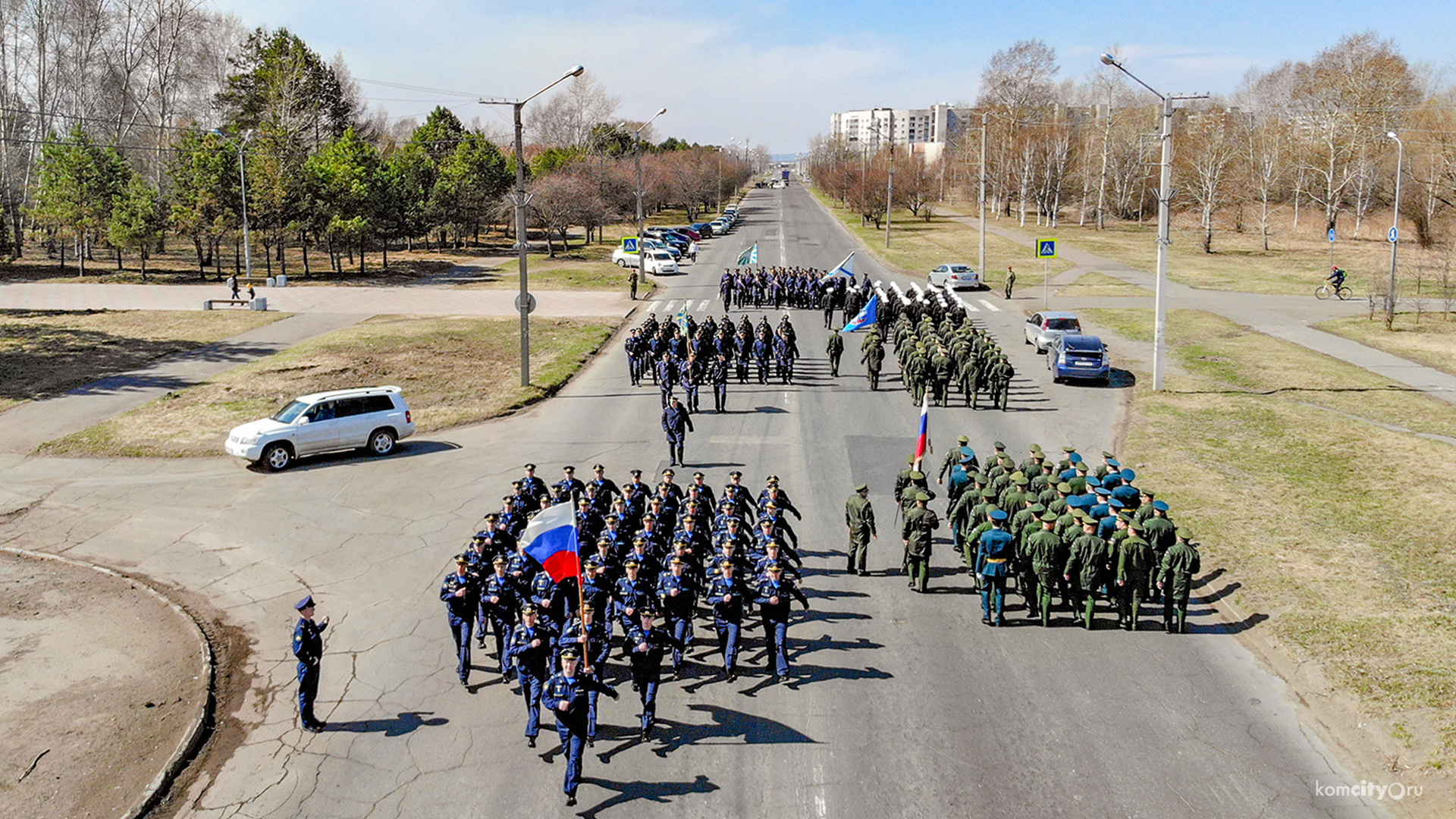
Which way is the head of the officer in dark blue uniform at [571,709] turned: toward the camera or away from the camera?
toward the camera

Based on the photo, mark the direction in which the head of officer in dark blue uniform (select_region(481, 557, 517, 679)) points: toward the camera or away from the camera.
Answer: toward the camera

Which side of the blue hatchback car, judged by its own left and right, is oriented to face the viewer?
back

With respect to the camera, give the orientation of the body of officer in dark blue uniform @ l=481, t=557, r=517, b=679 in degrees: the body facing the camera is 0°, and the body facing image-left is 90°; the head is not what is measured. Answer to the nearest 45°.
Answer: approximately 0°

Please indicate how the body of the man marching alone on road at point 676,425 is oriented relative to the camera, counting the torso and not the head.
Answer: toward the camera

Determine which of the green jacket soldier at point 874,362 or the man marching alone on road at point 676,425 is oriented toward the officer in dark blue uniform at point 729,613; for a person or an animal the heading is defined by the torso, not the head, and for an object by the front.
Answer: the man marching alone on road

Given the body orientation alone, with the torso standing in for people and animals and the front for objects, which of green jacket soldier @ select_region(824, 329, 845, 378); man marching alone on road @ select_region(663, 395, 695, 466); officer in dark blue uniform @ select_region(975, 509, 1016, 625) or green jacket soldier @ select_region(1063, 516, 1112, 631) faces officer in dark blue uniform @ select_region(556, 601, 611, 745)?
the man marching alone on road

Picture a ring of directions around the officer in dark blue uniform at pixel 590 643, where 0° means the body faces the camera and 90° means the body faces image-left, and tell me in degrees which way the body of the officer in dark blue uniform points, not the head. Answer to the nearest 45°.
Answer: approximately 0°

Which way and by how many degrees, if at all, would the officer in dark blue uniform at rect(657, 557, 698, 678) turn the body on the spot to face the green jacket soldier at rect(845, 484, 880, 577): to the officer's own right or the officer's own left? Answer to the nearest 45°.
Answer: approximately 135° to the officer's own left

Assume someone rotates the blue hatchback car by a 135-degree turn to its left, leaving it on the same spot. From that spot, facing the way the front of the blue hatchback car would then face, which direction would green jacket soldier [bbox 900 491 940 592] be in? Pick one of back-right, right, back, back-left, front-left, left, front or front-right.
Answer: front-left
